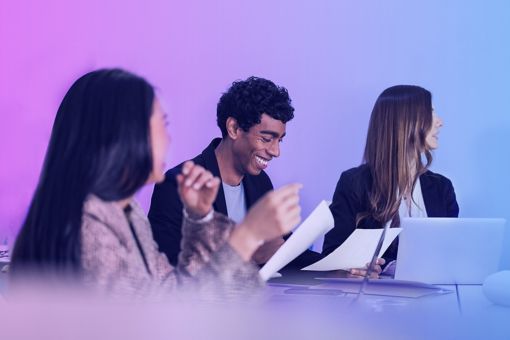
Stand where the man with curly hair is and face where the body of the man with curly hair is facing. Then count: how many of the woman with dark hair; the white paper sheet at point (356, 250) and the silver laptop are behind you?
0

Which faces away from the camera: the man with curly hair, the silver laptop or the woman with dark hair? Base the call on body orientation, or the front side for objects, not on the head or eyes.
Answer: the silver laptop

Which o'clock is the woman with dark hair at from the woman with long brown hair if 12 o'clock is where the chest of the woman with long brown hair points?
The woman with dark hair is roughly at 2 o'clock from the woman with long brown hair.

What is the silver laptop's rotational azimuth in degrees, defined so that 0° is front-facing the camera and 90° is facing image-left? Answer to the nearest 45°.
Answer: approximately 180°

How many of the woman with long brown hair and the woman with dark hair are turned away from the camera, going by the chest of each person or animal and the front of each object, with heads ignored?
0

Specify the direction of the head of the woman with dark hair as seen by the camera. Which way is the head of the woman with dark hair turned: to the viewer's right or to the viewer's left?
to the viewer's right

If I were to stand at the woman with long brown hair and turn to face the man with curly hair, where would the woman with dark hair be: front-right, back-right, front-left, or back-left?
front-left

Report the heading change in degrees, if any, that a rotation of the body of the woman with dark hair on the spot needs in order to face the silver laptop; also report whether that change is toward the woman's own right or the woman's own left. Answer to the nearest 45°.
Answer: approximately 45° to the woman's own left

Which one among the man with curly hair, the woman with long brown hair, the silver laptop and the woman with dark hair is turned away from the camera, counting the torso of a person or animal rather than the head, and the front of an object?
the silver laptop

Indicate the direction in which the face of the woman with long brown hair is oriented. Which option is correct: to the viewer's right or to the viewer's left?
to the viewer's right

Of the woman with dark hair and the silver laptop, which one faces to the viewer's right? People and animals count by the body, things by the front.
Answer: the woman with dark hair

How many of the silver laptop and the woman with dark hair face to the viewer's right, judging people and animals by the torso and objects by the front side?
1

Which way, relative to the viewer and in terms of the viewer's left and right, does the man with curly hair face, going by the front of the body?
facing the viewer and to the right of the viewer

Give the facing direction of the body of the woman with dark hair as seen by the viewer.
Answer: to the viewer's right
